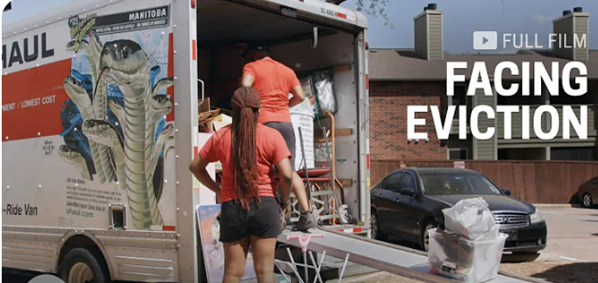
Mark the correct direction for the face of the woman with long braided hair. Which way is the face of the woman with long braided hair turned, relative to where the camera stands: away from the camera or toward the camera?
away from the camera

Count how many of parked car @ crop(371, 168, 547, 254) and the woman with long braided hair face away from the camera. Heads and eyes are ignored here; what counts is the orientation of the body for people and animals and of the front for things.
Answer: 1

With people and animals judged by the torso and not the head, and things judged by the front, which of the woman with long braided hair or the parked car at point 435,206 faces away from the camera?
the woman with long braided hair

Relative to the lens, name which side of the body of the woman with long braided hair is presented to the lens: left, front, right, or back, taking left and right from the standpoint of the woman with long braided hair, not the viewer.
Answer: back

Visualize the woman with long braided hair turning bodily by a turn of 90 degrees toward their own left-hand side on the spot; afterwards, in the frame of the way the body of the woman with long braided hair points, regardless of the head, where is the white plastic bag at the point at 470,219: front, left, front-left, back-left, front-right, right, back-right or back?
back

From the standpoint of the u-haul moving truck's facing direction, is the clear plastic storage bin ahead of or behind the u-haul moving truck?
behind

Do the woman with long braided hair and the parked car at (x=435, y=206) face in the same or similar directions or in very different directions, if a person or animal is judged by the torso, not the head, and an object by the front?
very different directions

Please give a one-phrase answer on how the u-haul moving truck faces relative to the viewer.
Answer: facing away from the viewer and to the left of the viewer

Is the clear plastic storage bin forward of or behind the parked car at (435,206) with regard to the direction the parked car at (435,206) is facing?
forward

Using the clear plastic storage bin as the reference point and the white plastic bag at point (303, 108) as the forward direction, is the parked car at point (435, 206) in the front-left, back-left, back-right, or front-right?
front-right

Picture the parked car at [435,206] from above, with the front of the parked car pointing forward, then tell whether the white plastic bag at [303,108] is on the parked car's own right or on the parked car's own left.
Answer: on the parked car's own right

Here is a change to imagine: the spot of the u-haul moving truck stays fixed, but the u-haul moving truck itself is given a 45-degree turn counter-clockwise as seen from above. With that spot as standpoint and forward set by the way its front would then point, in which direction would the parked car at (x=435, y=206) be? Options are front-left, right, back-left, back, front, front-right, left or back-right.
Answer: back-right

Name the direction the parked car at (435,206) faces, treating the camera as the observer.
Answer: facing the viewer and to the right of the viewer

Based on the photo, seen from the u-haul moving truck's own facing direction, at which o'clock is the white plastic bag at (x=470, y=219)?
The white plastic bag is roughly at 6 o'clock from the u-haul moving truck.

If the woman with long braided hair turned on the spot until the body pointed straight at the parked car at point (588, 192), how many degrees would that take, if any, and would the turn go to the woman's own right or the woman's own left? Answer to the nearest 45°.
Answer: approximately 45° to the woman's own right
